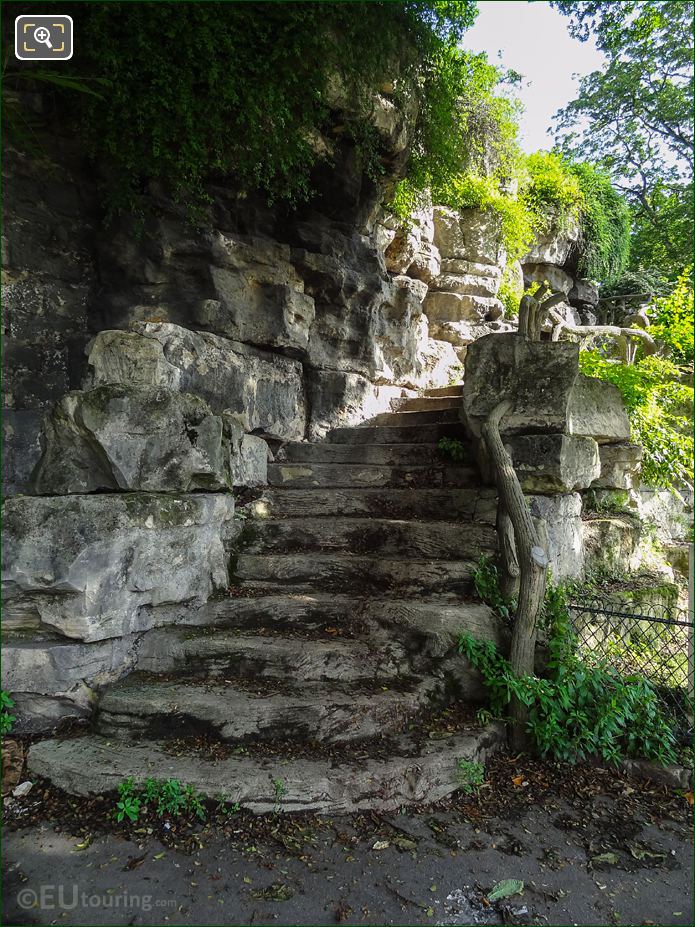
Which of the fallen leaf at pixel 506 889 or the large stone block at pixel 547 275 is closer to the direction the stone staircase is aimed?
the fallen leaf

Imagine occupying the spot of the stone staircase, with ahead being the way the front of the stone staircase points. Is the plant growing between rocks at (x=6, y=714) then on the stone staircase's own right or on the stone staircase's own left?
on the stone staircase's own right

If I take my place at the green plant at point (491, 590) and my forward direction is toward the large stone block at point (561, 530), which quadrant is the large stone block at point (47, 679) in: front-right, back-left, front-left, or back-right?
back-left

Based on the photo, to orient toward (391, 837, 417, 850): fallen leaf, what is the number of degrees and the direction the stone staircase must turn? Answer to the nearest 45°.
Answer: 0° — it already faces it

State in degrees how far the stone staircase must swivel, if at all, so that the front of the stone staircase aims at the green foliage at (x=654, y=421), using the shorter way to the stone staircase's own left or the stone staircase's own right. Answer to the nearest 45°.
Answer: approximately 135° to the stone staircase's own left

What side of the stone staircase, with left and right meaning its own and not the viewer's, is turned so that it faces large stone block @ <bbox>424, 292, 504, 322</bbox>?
back

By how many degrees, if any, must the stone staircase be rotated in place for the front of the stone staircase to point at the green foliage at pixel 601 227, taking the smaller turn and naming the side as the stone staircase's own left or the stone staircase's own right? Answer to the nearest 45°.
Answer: approximately 135° to the stone staircase's own left

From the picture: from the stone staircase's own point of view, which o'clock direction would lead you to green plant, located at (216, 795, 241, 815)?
The green plant is roughly at 1 o'clock from the stone staircase.

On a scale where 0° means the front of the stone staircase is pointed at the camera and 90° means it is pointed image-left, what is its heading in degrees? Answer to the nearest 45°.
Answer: approximately 0°

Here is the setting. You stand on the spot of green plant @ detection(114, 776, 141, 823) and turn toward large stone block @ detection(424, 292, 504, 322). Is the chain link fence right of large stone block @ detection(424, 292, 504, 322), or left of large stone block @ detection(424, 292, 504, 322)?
right

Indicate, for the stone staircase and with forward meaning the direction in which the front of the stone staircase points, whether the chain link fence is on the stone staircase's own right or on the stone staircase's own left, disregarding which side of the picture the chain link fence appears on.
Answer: on the stone staircase's own left
